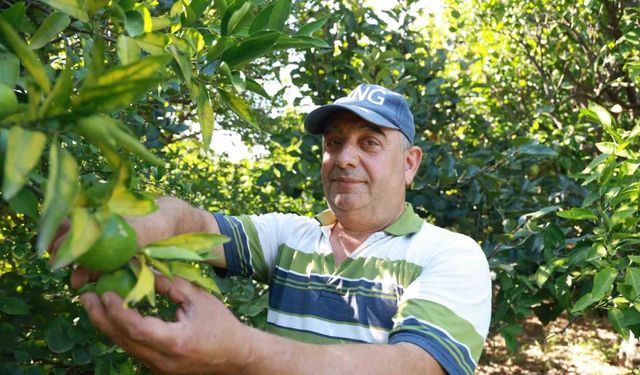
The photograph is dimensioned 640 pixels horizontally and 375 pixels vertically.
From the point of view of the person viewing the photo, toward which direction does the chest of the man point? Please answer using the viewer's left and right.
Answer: facing the viewer and to the left of the viewer

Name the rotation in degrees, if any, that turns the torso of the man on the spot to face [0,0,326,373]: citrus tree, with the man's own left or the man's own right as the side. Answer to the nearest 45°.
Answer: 0° — they already face it
